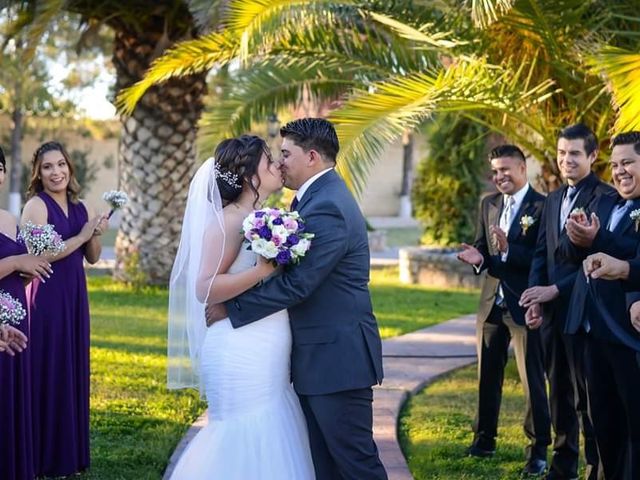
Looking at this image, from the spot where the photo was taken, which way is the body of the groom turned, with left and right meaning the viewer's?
facing to the left of the viewer

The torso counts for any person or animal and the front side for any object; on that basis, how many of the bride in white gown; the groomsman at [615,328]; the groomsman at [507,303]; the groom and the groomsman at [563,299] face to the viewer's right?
1

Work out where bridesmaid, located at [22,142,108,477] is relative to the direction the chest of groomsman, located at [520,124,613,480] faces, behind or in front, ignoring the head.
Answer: in front

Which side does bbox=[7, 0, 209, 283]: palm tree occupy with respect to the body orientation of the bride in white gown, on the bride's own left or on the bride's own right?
on the bride's own left

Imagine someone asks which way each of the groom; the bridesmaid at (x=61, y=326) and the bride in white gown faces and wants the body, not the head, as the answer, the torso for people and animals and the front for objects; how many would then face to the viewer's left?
1

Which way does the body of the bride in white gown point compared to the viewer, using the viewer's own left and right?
facing to the right of the viewer

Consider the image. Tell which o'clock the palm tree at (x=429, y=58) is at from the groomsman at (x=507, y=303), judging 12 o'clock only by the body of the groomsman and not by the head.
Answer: The palm tree is roughly at 4 o'clock from the groomsman.

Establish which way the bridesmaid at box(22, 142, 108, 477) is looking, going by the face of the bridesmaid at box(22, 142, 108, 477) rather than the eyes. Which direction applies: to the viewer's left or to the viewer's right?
to the viewer's right

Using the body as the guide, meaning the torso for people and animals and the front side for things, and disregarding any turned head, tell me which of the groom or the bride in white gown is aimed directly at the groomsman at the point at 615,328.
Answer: the bride in white gown

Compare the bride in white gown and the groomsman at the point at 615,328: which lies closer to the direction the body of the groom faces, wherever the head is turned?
the bride in white gown

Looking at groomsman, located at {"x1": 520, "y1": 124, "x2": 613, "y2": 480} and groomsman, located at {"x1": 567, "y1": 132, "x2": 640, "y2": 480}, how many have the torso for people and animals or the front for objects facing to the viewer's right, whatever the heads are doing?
0

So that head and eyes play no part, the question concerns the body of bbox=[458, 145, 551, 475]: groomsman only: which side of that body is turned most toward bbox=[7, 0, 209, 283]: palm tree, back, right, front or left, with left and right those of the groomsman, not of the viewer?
right

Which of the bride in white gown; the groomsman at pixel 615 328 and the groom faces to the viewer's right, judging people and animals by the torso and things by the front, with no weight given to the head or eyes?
the bride in white gown

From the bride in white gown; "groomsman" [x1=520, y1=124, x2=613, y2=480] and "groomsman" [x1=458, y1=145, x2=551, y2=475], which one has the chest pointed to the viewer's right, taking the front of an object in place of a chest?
the bride in white gown

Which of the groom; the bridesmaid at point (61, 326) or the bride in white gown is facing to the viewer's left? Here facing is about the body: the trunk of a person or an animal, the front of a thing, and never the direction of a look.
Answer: the groom

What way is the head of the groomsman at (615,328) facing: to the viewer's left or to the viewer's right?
to the viewer's left

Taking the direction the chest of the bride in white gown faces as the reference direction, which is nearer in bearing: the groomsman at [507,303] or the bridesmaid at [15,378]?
the groomsman

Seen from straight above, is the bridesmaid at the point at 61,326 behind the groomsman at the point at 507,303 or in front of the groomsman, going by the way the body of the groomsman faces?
in front

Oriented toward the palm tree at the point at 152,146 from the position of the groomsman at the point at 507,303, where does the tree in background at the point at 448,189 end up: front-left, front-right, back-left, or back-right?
front-right

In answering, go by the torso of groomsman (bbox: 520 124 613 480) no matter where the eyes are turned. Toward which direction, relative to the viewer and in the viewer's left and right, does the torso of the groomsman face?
facing the viewer and to the left of the viewer
